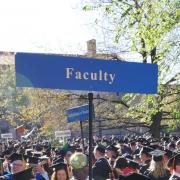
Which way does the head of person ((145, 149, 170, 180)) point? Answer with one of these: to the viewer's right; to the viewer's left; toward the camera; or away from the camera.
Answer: away from the camera

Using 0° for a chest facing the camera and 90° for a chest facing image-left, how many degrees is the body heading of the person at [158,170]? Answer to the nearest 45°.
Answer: approximately 180°

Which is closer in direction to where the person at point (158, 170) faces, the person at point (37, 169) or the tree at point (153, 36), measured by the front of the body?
the tree

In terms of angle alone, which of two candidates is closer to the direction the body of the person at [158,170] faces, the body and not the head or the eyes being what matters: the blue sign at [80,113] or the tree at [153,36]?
the tree

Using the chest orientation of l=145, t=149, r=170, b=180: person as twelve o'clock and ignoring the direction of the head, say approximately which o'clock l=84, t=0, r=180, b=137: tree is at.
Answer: The tree is roughly at 12 o'clock from the person.

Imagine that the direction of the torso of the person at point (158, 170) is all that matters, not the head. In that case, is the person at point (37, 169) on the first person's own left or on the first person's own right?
on the first person's own left
